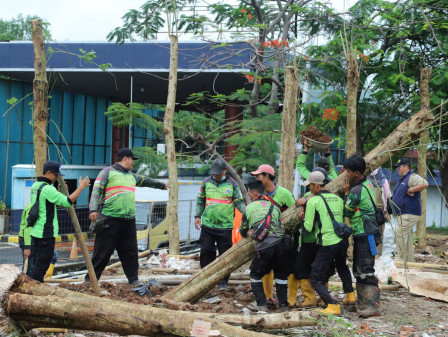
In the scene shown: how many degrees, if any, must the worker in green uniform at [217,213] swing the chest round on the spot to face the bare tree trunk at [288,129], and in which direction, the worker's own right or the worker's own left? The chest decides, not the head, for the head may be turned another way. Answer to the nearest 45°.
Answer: approximately 135° to the worker's own left

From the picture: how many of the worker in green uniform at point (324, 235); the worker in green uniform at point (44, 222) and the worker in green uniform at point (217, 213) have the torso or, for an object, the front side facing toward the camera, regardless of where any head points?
1

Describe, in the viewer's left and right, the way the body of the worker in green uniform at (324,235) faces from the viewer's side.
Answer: facing away from the viewer and to the left of the viewer

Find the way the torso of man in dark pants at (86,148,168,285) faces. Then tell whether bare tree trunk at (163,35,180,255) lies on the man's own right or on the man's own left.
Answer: on the man's own left

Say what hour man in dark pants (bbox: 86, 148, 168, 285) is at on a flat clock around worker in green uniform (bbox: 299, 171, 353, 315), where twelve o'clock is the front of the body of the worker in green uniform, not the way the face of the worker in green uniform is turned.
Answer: The man in dark pants is roughly at 11 o'clock from the worker in green uniform.

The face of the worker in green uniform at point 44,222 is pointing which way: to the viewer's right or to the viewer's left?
to the viewer's right

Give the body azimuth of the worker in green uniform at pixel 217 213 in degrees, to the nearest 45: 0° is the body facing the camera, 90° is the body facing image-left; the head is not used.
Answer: approximately 0°

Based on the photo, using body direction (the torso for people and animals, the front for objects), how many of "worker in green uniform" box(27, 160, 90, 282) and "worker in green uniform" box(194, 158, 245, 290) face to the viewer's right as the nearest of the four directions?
1

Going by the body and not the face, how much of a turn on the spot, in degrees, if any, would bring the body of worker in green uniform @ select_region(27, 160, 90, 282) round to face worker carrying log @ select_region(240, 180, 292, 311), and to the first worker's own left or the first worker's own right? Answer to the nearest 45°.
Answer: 0° — they already face them

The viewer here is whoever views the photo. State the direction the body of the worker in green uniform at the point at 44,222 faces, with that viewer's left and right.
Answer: facing to the right of the viewer

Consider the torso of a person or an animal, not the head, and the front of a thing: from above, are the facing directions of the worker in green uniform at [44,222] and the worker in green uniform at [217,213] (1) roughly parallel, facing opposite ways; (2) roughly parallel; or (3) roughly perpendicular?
roughly perpendicular
